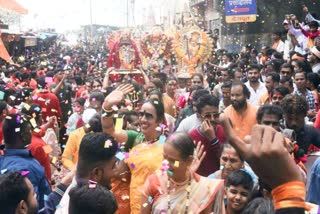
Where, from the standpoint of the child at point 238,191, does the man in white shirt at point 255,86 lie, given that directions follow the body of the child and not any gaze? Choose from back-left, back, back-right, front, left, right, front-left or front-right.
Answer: back

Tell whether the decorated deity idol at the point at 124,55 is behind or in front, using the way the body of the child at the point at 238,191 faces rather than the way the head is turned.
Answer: behind

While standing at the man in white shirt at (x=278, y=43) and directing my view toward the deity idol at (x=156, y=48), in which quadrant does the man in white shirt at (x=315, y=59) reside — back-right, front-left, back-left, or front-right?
back-left

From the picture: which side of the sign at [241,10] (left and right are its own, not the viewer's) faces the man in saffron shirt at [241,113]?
front

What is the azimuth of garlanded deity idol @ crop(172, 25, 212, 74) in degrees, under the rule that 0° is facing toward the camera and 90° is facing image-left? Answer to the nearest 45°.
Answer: approximately 0°

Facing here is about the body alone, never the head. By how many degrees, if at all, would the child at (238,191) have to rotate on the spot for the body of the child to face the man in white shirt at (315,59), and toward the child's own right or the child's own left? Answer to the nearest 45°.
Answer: approximately 180°

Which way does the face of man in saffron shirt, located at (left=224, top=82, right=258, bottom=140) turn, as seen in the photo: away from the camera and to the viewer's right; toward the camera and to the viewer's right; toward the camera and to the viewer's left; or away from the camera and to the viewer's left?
toward the camera and to the viewer's left

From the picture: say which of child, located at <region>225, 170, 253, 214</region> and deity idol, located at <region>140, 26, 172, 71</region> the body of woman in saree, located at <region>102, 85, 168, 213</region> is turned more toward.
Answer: the child
